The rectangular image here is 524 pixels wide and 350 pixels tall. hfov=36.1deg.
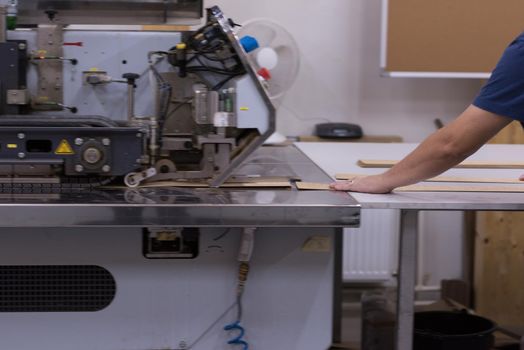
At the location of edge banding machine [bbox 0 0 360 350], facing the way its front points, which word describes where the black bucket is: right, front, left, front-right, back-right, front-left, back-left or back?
back-left

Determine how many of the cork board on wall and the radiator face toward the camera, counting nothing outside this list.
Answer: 2

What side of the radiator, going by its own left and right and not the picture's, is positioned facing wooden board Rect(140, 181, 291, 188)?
front

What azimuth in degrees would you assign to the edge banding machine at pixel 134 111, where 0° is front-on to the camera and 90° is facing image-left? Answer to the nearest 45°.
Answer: approximately 0°

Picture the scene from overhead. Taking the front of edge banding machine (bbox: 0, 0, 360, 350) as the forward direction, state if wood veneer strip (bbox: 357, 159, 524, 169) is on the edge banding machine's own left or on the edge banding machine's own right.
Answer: on the edge banding machine's own left

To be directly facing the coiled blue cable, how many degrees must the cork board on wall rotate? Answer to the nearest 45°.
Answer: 0° — it already faces it

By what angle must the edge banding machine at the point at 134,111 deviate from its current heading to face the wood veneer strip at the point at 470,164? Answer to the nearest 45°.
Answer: approximately 90° to its left

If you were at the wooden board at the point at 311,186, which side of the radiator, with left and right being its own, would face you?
front
